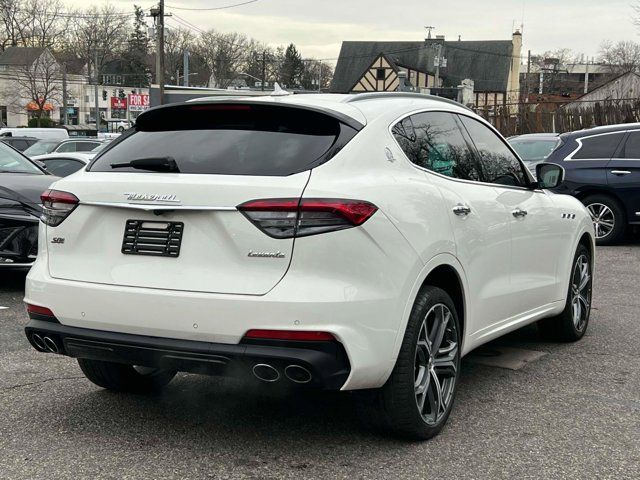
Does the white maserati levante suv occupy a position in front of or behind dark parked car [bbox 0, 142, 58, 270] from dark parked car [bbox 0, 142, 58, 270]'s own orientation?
in front

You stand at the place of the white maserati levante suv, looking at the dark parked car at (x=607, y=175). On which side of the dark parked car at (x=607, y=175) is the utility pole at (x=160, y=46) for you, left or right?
left

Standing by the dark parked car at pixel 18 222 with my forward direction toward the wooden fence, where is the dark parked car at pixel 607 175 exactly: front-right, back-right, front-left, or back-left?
front-right

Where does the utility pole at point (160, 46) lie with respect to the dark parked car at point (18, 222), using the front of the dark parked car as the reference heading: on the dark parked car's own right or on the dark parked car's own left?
on the dark parked car's own left

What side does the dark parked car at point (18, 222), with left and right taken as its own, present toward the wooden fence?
left

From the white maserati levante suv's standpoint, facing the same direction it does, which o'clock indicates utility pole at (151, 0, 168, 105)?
The utility pole is roughly at 10 o'clock from the white maserati levante suv.

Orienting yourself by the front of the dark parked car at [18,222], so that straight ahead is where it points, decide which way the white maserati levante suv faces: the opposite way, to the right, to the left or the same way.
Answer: to the left

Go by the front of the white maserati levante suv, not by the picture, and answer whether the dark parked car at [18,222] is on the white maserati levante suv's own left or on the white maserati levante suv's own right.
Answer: on the white maserati levante suv's own left

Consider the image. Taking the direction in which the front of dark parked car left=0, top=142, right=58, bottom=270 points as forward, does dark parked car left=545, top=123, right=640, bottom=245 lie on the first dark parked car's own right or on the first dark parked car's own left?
on the first dark parked car's own left

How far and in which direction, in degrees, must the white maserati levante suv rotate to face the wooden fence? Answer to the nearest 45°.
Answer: approximately 45° to its left

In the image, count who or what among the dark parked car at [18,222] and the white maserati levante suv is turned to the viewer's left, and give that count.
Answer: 0

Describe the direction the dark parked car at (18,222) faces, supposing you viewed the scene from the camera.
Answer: facing the viewer and to the right of the viewer

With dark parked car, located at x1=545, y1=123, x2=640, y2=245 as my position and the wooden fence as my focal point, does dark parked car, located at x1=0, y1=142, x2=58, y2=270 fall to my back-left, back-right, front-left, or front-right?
back-left

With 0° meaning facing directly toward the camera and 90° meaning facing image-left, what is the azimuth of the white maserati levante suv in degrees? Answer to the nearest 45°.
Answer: approximately 225°

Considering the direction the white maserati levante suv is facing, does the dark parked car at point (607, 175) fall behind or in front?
in front
